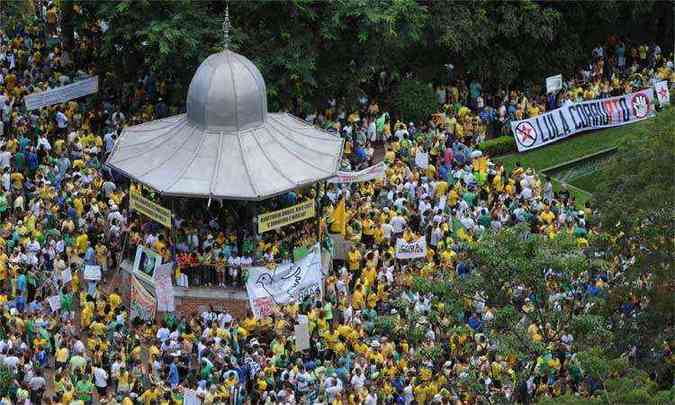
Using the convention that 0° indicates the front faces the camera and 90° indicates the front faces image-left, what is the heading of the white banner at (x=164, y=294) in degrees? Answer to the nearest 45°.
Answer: approximately 0°

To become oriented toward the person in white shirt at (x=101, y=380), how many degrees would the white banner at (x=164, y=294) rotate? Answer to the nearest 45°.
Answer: approximately 45° to its right

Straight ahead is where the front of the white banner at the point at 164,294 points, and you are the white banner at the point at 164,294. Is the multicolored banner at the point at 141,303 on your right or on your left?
on your right

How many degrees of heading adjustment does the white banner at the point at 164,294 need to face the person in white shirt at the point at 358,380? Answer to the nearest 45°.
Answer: approximately 45° to its left

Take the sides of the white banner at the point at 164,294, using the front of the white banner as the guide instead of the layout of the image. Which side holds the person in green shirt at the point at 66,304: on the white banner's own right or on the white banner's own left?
on the white banner's own right

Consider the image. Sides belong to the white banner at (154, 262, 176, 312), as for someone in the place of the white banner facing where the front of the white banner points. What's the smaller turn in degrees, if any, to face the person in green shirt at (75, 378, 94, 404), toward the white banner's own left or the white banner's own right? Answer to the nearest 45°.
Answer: approximately 45° to the white banner's own right

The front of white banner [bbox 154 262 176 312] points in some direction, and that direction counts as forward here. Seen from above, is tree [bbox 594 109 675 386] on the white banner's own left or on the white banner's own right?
on the white banner's own left

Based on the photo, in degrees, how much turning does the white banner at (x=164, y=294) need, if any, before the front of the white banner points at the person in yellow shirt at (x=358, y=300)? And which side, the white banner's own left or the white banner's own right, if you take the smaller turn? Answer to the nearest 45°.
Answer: approximately 90° to the white banner's own left
